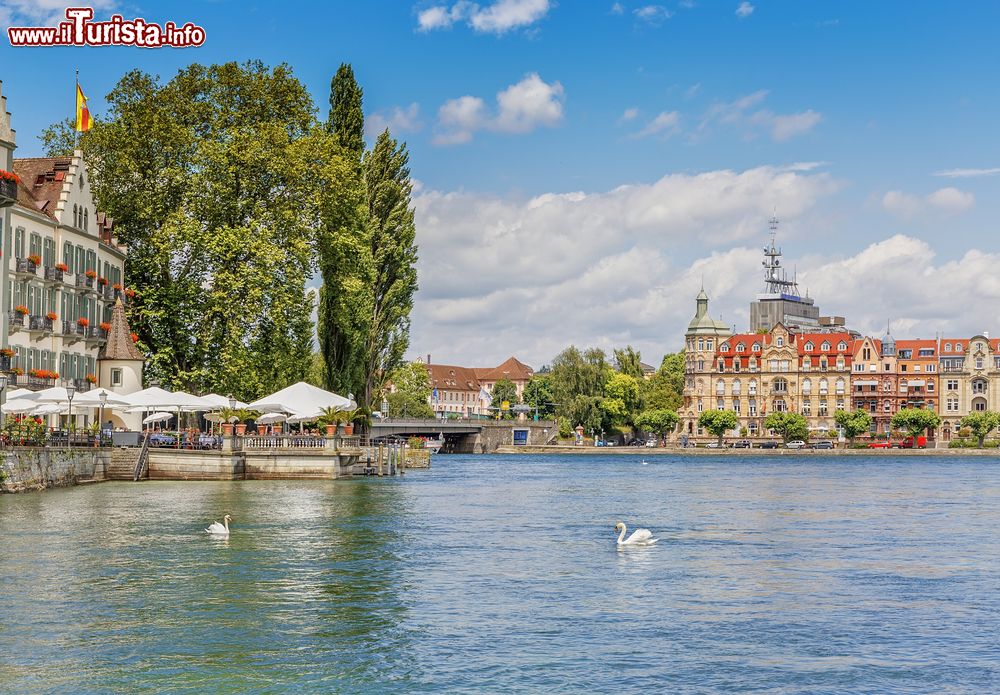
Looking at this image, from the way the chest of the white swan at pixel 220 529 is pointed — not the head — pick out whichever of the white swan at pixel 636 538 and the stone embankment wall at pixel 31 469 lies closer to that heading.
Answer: the white swan

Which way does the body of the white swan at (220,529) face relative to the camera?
to the viewer's right

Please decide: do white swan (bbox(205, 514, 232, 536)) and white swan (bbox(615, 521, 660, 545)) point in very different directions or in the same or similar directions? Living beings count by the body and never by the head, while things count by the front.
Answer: very different directions

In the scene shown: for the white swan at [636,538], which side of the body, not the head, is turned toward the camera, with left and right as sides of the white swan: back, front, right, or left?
left

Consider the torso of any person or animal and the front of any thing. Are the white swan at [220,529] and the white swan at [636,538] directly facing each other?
yes

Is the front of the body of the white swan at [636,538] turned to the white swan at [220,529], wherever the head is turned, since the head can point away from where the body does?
yes

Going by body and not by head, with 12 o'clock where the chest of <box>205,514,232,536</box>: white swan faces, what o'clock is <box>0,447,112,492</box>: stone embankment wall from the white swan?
The stone embankment wall is roughly at 8 o'clock from the white swan.

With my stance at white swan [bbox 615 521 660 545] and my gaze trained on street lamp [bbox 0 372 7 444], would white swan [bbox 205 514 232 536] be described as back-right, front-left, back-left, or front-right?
front-left

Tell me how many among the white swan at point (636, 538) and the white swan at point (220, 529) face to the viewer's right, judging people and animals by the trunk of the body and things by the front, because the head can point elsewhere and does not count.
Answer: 1

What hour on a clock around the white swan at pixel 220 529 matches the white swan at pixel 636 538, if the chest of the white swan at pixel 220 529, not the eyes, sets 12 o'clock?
the white swan at pixel 636 538 is roughly at 12 o'clock from the white swan at pixel 220 529.
